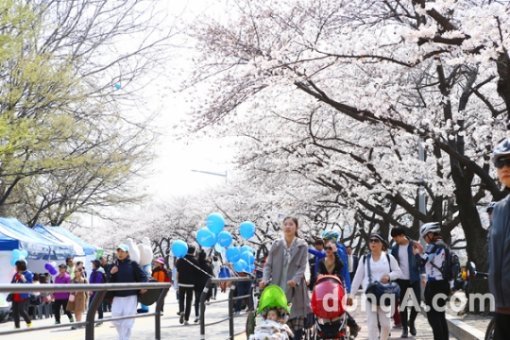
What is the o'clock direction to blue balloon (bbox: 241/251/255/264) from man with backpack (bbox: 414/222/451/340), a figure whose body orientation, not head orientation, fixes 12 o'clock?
The blue balloon is roughly at 2 o'clock from the man with backpack.

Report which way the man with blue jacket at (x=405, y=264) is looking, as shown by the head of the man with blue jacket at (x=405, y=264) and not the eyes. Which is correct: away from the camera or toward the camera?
toward the camera

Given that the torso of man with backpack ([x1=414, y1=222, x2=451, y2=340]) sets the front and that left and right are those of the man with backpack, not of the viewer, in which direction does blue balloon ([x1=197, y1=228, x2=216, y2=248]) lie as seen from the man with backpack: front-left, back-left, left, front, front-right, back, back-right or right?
front-right

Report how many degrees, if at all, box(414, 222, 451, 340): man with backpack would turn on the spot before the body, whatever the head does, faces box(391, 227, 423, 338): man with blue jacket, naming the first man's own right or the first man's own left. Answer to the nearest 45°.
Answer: approximately 90° to the first man's own right
